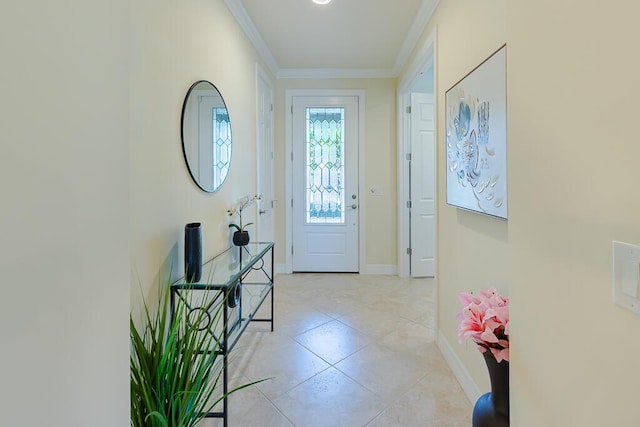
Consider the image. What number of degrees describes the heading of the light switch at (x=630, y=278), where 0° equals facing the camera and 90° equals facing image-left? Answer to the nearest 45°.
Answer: approximately 45°

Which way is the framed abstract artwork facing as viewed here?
to the viewer's left

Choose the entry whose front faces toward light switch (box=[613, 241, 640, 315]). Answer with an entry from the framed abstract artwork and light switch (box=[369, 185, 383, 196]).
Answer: light switch (box=[369, 185, 383, 196])

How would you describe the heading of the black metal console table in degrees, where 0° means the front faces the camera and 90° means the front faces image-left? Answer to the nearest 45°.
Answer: approximately 270°

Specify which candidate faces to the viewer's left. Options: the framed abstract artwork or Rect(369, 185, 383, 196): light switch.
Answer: the framed abstract artwork

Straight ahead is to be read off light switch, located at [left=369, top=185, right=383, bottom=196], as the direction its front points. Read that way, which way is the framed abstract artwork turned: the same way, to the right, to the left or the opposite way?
to the right
